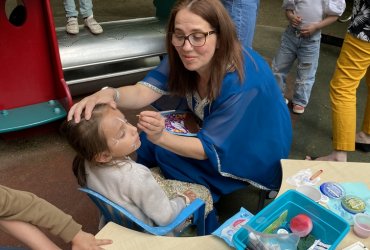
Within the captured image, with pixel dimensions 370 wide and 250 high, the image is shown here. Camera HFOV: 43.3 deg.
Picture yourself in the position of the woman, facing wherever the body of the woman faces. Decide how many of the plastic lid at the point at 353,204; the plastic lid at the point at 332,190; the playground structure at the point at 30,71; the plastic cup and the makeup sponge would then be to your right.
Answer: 1

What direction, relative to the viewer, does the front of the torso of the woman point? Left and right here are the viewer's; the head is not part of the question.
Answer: facing the viewer and to the left of the viewer

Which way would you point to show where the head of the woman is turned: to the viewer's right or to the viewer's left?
to the viewer's left

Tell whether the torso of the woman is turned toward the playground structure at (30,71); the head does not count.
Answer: no

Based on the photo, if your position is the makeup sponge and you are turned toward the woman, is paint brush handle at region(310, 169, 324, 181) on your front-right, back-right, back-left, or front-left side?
front-right

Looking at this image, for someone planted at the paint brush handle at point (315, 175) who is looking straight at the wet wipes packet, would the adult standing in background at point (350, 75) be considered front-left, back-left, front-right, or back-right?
back-right

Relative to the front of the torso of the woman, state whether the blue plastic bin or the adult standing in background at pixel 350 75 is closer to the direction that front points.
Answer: the blue plastic bin

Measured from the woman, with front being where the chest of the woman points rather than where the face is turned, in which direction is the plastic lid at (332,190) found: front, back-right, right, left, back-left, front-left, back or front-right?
left

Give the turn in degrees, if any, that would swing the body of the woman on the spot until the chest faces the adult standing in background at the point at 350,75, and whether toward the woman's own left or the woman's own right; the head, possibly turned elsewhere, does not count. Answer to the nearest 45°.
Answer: approximately 180°

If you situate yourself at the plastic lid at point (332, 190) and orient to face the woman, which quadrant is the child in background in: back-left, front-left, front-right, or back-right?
front-right

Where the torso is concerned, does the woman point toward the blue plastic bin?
no

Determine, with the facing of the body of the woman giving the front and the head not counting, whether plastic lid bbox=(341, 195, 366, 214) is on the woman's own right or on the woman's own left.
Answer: on the woman's own left

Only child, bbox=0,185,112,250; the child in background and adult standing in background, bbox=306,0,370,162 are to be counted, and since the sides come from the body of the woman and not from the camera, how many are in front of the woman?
1
